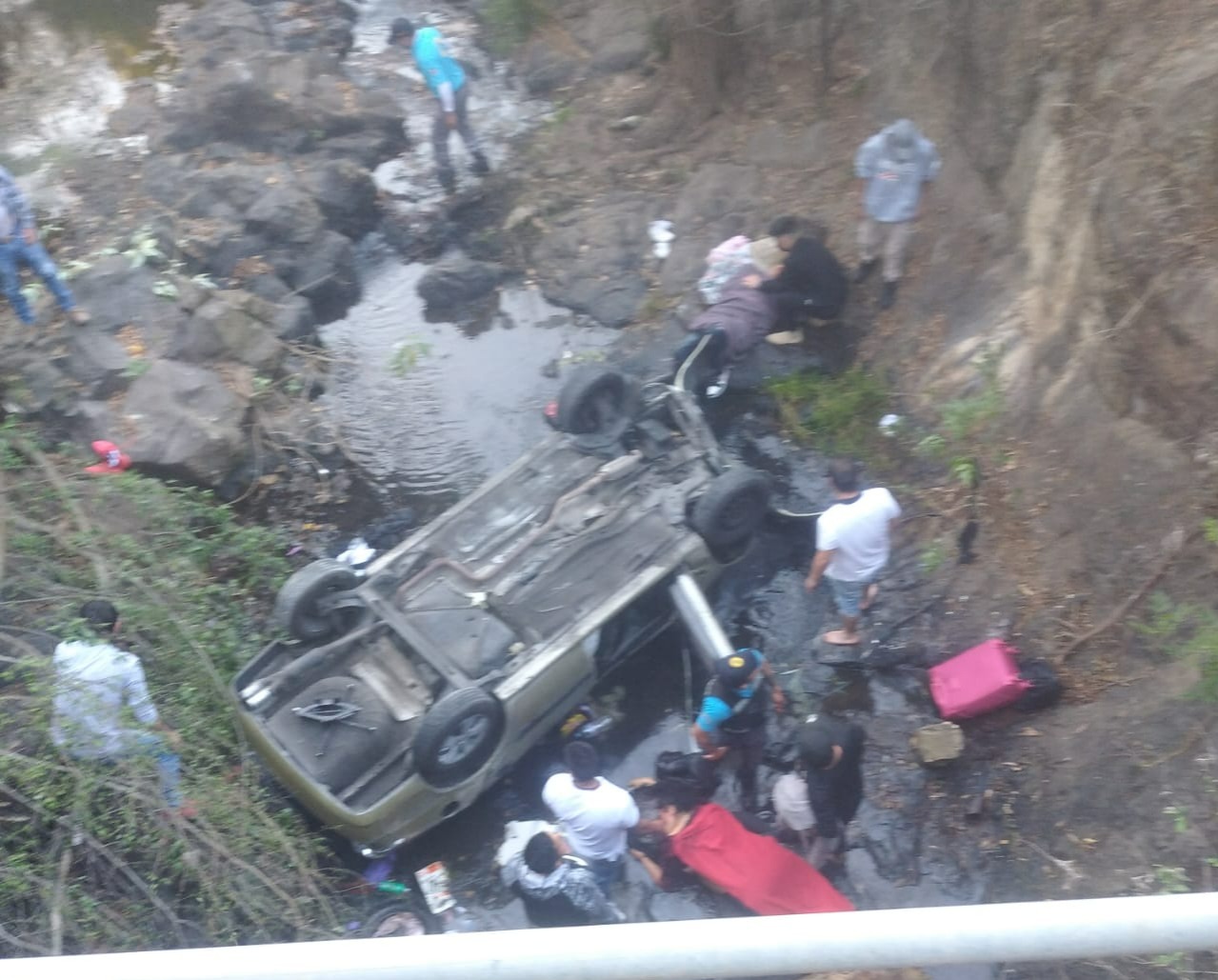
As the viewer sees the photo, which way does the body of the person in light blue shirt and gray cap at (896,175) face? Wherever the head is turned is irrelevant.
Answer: toward the camera

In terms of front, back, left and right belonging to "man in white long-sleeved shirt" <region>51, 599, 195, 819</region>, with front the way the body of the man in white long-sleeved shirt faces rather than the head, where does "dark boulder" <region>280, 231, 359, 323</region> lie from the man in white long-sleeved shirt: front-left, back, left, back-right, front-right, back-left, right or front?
front

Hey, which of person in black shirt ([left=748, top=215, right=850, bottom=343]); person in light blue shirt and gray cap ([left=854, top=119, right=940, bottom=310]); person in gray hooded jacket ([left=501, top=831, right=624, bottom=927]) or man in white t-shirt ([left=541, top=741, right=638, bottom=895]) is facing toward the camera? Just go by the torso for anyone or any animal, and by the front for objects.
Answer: person in light blue shirt and gray cap ([left=854, top=119, right=940, bottom=310])

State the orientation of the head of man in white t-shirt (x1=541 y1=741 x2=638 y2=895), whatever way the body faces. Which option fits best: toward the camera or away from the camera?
away from the camera

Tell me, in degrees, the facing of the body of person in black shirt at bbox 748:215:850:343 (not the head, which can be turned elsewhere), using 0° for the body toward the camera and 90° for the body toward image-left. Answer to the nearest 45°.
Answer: approximately 90°

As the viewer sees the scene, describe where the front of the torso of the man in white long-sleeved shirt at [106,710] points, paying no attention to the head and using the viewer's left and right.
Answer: facing away from the viewer and to the right of the viewer

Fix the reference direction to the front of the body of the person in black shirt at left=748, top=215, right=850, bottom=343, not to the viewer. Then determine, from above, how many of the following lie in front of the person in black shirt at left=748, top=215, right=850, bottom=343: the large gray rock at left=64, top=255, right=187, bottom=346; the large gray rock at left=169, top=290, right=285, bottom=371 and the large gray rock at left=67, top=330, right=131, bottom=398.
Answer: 3

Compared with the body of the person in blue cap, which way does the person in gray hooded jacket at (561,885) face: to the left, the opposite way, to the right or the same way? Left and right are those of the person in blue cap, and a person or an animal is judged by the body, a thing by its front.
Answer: the opposite way

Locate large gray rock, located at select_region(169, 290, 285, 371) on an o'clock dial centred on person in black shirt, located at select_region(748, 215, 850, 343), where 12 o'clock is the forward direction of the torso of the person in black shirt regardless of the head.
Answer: The large gray rock is roughly at 12 o'clock from the person in black shirt.

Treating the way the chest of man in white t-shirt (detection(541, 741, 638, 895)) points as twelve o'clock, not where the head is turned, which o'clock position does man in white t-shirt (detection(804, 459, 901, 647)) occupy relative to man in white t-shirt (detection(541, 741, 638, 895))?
man in white t-shirt (detection(804, 459, 901, 647)) is roughly at 2 o'clock from man in white t-shirt (detection(541, 741, 638, 895)).

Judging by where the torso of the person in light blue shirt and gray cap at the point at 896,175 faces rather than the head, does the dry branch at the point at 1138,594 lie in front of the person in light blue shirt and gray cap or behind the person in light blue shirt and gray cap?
in front

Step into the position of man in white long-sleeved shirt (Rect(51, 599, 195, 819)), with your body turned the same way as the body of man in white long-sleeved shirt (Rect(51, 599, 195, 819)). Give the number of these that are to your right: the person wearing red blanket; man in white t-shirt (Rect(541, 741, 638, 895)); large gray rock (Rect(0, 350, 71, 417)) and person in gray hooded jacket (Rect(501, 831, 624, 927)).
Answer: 3

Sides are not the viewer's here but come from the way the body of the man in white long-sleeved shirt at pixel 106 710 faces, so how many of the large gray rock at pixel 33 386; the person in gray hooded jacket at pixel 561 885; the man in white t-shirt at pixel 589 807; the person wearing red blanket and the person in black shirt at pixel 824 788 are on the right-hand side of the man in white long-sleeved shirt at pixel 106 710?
4

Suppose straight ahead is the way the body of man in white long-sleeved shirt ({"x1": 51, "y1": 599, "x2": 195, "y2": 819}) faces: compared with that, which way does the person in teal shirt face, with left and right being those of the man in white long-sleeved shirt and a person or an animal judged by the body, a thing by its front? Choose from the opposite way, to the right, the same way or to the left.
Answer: to the left

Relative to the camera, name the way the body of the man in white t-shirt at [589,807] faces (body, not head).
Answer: away from the camera

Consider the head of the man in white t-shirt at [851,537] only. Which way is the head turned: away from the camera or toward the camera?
away from the camera
